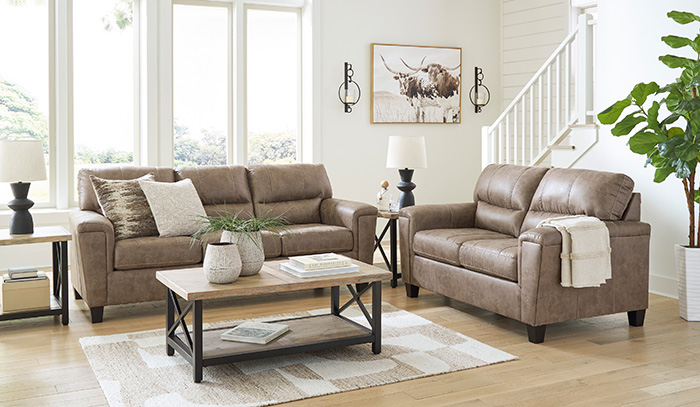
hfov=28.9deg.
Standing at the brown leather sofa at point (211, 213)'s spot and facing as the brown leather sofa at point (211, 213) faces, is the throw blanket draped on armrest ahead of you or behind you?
ahead

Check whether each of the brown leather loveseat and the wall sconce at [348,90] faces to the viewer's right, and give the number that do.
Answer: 0

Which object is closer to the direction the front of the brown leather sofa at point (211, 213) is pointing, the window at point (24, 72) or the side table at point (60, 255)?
the side table

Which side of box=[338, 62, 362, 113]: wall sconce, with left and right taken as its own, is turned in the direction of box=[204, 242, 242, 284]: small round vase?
front

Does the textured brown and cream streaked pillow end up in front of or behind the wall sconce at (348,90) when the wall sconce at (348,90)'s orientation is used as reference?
in front

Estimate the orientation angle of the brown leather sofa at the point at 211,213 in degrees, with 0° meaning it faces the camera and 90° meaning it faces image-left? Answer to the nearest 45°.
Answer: approximately 315°

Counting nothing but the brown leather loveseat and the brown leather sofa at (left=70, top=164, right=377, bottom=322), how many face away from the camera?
0

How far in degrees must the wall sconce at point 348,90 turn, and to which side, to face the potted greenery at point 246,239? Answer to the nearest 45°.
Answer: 0° — it already faces it

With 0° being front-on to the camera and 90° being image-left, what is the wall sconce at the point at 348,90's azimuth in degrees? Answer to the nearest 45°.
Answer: approximately 0°

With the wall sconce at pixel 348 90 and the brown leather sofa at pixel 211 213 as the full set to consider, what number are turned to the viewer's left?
0

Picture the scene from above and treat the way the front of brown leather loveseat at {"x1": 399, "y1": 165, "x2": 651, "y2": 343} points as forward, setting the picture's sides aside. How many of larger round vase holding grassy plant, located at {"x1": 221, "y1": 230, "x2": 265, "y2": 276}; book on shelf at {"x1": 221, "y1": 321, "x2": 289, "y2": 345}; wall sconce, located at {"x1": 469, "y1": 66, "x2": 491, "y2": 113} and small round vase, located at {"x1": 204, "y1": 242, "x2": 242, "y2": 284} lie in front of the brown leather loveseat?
3

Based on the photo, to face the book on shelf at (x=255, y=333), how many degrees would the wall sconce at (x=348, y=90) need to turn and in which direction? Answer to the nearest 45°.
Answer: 0° — it already faces it
